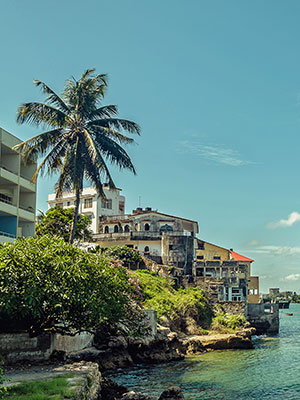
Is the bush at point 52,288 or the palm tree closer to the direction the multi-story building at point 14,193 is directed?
the palm tree

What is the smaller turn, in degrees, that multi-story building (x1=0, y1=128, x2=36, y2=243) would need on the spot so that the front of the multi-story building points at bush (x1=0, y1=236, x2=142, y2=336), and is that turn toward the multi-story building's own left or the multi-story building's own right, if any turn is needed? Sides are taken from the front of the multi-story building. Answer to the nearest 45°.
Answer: approximately 45° to the multi-story building's own right

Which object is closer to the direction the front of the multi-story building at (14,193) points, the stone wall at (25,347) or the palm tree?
the palm tree

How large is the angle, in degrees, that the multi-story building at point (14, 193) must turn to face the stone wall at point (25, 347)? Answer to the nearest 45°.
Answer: approximately 45° to its right

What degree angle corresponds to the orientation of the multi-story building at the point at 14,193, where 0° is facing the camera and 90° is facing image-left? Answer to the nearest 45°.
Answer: approximately 315°

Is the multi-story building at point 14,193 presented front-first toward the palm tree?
yes
